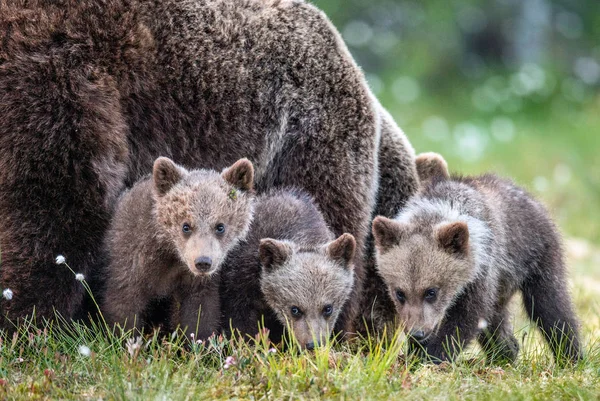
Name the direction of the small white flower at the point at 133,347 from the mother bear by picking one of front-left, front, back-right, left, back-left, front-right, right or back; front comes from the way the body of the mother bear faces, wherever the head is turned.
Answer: left

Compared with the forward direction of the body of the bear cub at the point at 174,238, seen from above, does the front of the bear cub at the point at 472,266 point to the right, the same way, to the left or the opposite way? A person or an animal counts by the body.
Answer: to the right

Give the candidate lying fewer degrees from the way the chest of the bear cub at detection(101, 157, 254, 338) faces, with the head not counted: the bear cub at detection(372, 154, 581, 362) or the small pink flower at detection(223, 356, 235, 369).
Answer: the small pink flower

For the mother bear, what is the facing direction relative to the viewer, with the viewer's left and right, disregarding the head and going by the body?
facing to the left of the viewer

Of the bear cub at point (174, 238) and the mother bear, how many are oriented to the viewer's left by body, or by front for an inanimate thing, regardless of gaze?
1

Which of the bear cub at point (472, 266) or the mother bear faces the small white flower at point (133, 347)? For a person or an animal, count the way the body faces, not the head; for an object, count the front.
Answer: the bear cub

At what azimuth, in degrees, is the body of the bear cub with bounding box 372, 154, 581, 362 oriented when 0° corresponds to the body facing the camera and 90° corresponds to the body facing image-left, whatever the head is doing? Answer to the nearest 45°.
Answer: approximately 45°

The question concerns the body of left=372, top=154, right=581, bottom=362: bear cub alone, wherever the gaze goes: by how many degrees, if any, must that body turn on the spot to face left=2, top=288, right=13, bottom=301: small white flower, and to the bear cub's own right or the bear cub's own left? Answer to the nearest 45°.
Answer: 0° — it already faces it

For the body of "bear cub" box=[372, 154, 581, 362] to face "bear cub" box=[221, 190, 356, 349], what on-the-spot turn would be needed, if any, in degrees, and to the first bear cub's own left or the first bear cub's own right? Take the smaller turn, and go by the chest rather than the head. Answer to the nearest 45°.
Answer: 0° — it already faces it

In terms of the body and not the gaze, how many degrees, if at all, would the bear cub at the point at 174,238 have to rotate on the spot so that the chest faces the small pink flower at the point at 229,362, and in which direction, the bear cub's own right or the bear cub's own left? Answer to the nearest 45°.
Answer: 0° — it already faces it

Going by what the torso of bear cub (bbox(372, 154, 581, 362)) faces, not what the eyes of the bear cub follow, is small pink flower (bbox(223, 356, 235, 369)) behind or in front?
in front

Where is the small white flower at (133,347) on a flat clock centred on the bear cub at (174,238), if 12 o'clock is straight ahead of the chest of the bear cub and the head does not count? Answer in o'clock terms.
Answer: The small white flower is roughly at 2 o'clock from the bear cub.

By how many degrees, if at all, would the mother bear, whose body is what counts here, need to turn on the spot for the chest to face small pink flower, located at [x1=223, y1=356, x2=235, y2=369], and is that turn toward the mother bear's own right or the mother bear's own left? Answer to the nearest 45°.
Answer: approximately 90° to the mother bear's own left

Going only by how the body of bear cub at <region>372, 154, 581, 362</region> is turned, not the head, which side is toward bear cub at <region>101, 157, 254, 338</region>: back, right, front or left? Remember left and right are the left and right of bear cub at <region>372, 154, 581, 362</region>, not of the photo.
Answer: front
